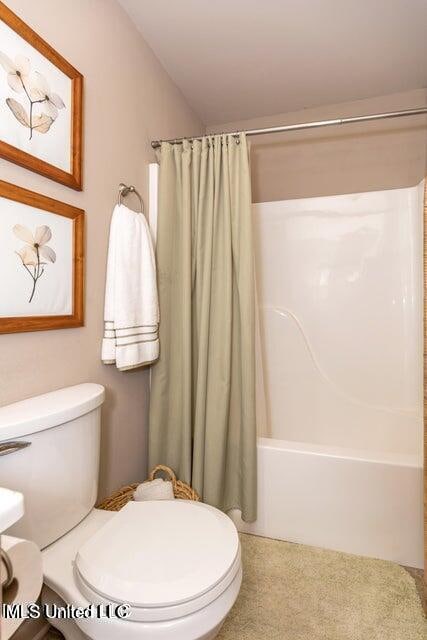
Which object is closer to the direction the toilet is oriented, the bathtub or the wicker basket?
the bathtub

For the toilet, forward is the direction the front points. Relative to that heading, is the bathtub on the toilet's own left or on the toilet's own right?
on the toilet's own left

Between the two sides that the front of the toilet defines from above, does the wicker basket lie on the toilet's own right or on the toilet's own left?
on the toilet's own left

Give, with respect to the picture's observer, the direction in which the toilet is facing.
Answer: facing the viewer and to the right of the viewer
